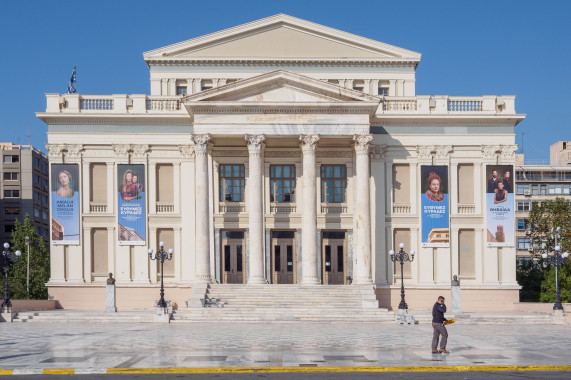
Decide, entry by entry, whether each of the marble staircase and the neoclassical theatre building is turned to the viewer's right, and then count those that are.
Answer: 0

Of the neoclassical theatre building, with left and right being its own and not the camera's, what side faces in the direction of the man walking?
front

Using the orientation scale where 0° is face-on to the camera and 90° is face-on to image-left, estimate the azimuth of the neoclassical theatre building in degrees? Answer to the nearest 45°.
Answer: approximately 0°

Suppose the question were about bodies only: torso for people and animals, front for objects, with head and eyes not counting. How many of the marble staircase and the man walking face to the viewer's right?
1

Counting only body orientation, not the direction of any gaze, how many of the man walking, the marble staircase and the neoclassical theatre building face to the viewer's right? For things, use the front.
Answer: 1

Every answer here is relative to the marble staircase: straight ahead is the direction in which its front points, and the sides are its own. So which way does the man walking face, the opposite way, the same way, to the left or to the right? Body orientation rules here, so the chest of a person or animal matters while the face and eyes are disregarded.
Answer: to the left

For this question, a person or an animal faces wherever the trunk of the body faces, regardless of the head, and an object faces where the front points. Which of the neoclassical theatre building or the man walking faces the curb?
the neoclassical theatre building

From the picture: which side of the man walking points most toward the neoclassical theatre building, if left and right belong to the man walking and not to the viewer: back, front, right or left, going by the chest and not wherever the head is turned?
left

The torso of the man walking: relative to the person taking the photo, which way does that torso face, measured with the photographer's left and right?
facing to the right of the viewer

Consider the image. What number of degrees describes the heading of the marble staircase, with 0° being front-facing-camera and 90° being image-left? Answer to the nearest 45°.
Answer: approximately 0°

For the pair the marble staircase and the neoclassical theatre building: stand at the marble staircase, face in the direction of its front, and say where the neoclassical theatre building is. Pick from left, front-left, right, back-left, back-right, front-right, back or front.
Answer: back

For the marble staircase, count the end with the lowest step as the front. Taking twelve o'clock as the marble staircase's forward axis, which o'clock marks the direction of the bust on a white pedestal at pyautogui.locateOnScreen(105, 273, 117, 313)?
The bust on a white pedestal is roughly at 3 o'clock from the marble staircase.
